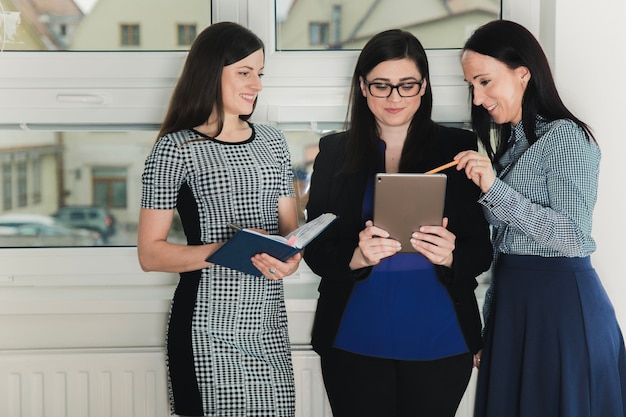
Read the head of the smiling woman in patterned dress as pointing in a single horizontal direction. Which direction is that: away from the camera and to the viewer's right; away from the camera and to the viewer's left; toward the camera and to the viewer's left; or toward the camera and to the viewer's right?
toward the camera and to the viewer's right

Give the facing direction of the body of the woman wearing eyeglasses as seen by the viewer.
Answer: toward the camera

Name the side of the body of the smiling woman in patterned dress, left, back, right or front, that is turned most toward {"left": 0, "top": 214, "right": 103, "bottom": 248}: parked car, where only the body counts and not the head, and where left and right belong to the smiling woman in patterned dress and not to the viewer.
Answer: back

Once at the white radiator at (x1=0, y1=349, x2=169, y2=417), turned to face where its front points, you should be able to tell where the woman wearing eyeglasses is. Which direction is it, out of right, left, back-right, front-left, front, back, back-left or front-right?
front-left

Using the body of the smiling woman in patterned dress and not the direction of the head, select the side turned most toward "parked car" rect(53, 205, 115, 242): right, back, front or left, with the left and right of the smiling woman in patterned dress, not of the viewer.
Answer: back

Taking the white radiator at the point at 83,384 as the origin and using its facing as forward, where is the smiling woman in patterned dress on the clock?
The smiling woman in patterned dress is roughly at 11 o'clock from the white radiator.

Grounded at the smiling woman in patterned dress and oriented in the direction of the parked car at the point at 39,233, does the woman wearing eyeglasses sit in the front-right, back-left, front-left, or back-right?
back-right

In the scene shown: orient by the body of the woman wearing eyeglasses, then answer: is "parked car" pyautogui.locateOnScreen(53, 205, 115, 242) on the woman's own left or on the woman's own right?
on the woman's own right

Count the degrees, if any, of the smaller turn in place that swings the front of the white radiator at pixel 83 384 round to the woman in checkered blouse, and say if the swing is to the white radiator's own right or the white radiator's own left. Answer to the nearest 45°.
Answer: approximately 45° to the white radiator's own left

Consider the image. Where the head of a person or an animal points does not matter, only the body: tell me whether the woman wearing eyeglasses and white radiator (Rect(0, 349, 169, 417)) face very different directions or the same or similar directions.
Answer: same or similar directions

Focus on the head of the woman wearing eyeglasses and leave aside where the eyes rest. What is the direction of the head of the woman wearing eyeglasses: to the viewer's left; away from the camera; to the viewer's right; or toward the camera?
toward the camera

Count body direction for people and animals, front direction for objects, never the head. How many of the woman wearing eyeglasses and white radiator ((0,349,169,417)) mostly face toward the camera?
2
